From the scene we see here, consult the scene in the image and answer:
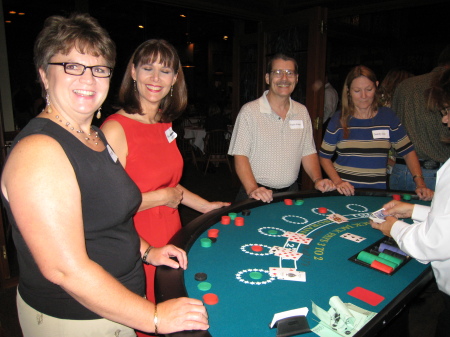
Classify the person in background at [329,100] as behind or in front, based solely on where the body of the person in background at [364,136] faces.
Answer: behind

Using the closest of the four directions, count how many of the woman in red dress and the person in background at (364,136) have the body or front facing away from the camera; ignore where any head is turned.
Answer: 0

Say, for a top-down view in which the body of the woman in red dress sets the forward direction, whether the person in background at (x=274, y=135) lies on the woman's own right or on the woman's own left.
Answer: on the woman's own left

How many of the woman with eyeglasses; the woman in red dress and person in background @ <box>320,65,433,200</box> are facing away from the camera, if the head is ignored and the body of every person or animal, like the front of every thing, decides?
0

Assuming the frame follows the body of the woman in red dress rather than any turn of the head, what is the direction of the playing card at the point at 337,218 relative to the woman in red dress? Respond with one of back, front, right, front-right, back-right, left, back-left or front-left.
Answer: front-left

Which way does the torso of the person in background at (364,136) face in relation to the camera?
toward the camera

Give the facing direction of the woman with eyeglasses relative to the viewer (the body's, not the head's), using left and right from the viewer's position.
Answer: facing the viewer and to the right of the viewer

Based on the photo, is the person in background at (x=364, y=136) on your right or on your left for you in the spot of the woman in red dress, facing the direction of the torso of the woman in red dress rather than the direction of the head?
on your left

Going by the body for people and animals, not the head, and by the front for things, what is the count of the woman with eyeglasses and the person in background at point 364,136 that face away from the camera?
0

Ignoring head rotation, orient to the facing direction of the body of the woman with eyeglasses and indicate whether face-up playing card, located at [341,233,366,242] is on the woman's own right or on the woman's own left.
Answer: on the woman's own left
